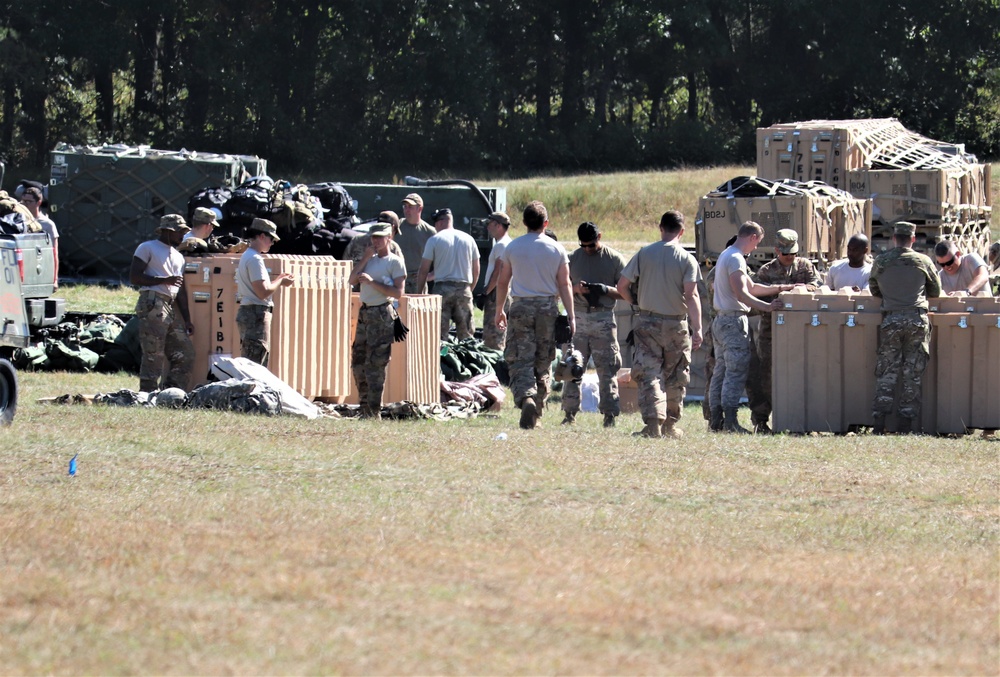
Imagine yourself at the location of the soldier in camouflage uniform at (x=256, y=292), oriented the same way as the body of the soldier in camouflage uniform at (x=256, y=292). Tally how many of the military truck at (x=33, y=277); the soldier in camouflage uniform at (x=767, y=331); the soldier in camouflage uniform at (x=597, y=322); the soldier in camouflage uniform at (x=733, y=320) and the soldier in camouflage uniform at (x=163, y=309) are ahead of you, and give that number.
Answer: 3

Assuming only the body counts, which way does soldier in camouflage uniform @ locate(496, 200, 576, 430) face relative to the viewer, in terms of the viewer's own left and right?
facing away from the viewer

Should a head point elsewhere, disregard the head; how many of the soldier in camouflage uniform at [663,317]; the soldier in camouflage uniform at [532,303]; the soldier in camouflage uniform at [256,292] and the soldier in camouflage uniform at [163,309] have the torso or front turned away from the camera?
2

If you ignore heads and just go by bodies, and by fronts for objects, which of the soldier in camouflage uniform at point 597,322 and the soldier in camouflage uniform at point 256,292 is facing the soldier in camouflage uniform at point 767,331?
the soldier in camouflage uniform at point 256,292

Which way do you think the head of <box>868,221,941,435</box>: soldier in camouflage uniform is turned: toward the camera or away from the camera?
away from the camera

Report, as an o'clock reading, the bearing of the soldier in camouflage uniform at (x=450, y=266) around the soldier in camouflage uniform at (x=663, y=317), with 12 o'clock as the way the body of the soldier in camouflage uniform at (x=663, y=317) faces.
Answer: the soldier in camouflage uniform at (x=450, y=266) is roughly at 11 o'clock from the soldier in camouflage uniform at (x=663, y=317).

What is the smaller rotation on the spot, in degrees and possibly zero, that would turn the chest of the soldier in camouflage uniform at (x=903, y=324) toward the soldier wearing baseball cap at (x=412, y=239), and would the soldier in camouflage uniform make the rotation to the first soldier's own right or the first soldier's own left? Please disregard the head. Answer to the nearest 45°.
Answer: approximately 45° to the first soldier's own left

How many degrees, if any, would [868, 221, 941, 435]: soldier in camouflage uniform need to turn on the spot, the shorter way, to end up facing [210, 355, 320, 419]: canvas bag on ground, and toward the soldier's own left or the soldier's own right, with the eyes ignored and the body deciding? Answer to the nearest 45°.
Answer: approximately 90° to the soldier's own left

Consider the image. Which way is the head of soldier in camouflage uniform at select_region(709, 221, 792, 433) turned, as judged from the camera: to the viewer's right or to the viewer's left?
to the viewer's right

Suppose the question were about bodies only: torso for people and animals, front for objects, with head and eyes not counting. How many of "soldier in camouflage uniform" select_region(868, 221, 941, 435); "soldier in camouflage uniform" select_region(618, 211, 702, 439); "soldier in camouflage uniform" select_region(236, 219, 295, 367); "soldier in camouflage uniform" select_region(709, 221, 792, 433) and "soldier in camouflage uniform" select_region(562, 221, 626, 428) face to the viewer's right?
2

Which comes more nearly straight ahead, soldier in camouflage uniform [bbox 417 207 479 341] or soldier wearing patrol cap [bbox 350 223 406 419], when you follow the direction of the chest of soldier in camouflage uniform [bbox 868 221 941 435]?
the soldier in camouflage uniform

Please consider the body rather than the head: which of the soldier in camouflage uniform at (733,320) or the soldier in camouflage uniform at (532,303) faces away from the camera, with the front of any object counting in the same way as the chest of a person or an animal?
the soldier in camouflage uniform at (532,303)
